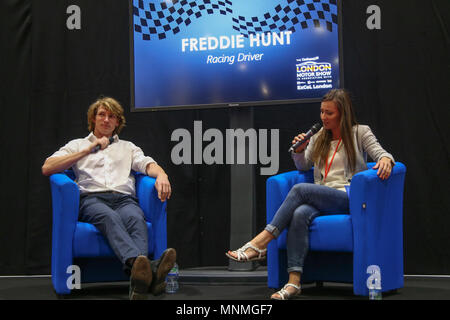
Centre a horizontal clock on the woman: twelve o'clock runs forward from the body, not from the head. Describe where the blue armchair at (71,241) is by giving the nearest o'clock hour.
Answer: The blue armchair is roughly at 1 o'clock from the woman.

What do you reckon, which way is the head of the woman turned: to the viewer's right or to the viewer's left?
to the viewer's left

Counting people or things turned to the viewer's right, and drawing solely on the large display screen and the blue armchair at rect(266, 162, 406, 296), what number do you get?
0

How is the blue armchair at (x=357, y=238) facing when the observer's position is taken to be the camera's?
facing the viewer and to the left of the viewer

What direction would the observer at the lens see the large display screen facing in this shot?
facing the viewer
